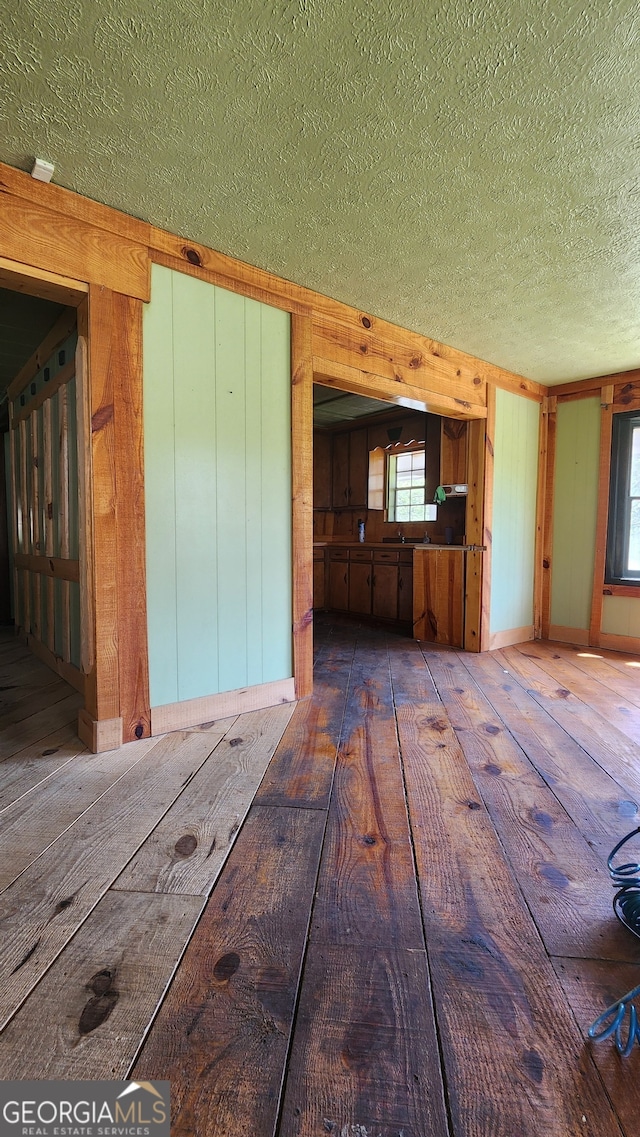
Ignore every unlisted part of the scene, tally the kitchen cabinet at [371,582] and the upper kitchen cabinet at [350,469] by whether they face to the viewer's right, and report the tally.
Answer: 0

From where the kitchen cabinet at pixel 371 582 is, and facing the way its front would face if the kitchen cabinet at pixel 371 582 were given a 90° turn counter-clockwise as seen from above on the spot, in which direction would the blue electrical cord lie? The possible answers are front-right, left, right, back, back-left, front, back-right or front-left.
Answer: front-right

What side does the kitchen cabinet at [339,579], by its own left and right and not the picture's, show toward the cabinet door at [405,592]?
left

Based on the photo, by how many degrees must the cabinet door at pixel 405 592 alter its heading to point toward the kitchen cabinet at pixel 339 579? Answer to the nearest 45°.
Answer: approximately 90° to its right

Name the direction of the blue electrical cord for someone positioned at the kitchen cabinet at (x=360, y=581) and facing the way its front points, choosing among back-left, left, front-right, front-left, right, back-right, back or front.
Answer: front-left

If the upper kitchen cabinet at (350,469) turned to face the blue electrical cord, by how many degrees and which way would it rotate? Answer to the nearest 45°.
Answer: approximately 45° to its left

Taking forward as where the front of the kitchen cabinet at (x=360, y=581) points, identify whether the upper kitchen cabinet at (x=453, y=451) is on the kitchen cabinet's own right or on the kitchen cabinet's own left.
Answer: on the kitchen cabinet's own left

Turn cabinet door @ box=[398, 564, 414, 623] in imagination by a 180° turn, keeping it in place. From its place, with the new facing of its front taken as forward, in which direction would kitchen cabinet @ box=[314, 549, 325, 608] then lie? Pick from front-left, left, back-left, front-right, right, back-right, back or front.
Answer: left

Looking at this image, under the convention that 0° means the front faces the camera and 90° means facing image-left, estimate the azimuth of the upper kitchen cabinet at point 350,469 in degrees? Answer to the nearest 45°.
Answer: approximately 45°

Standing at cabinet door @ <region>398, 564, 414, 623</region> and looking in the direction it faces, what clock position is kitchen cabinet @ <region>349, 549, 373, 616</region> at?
The kitchen cabinet is roughly at 3 o'clock from the cabinet door.
